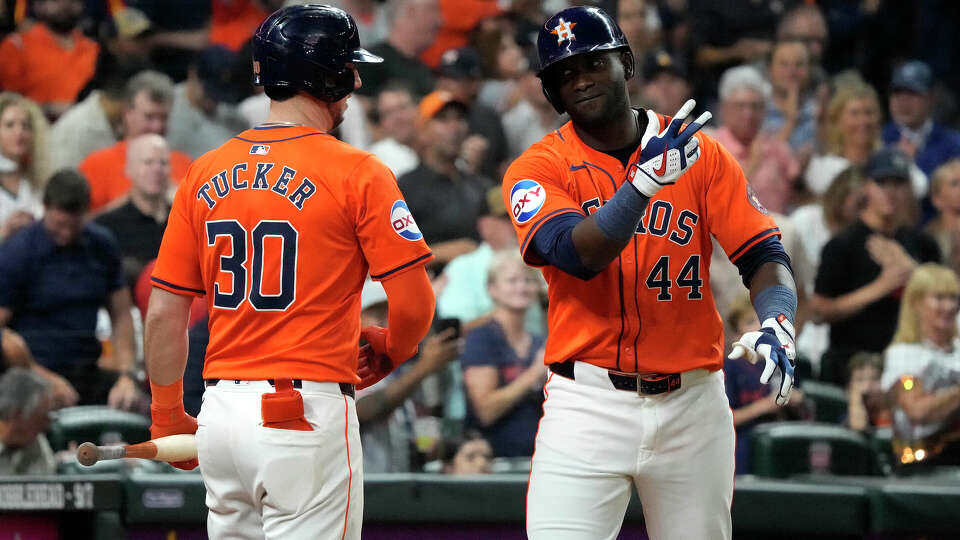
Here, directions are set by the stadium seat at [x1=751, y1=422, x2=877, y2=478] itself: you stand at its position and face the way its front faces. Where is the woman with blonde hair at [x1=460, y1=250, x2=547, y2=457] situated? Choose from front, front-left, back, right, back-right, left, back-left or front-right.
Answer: right

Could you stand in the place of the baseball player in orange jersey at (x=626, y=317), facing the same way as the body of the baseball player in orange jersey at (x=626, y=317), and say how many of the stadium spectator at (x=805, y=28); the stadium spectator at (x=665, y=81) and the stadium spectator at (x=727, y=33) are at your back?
3

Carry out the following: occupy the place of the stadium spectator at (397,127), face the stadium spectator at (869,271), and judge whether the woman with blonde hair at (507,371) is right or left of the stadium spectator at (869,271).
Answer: right

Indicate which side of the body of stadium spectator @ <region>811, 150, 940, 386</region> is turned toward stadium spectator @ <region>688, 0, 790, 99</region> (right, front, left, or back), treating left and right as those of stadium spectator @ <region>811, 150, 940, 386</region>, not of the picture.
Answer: back

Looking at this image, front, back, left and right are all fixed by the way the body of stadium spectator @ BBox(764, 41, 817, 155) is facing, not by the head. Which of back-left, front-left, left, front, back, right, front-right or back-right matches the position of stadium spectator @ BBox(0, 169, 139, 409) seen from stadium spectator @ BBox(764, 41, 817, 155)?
front-right

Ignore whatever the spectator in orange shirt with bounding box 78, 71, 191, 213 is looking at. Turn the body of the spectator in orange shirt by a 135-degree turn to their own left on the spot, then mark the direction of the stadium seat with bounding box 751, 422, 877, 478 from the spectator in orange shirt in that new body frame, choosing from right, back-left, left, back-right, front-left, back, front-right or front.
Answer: back-right

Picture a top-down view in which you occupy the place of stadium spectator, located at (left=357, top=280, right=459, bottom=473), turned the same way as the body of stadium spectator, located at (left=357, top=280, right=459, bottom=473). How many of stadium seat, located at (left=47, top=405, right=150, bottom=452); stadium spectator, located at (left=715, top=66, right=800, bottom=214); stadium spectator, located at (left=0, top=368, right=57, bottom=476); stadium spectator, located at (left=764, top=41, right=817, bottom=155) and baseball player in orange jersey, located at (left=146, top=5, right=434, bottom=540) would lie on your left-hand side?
2

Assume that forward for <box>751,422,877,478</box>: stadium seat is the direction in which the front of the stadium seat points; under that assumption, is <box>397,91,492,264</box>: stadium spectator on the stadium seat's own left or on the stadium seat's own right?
on the stadium seat's own right

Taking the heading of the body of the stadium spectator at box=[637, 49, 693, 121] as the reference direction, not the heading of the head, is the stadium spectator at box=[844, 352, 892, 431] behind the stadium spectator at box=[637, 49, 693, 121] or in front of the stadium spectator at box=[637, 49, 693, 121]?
in front

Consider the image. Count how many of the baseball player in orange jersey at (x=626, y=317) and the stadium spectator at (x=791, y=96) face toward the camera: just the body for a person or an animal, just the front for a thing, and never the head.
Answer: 2

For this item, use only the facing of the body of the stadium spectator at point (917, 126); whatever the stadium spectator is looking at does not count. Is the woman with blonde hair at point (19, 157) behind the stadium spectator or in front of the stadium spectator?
in front

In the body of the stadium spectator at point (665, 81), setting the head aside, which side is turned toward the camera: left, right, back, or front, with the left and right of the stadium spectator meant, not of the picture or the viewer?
front
